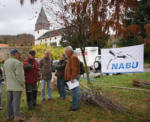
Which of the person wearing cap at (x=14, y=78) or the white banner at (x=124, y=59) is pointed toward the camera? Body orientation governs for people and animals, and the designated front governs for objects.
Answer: the white banner

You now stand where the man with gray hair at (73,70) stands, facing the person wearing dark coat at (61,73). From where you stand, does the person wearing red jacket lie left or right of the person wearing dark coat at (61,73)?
left

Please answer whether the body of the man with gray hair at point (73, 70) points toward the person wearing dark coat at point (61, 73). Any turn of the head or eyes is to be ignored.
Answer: no

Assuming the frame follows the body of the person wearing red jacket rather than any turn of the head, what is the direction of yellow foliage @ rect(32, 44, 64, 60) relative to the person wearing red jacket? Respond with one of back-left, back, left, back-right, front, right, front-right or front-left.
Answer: back-left

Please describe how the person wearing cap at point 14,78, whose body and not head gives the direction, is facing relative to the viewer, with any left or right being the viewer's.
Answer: facing away from the viewer and to the right of the viewer

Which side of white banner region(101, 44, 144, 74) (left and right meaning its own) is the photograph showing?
front

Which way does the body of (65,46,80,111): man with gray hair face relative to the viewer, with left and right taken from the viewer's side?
facing to the left of the viewer

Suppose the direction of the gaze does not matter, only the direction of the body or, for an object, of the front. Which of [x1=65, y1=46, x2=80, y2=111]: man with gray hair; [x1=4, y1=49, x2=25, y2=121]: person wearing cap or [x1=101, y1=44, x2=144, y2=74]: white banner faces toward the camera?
the white banner

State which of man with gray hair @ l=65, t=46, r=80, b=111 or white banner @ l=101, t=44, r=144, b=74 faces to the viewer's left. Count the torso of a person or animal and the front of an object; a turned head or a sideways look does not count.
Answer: the man with gray hair
